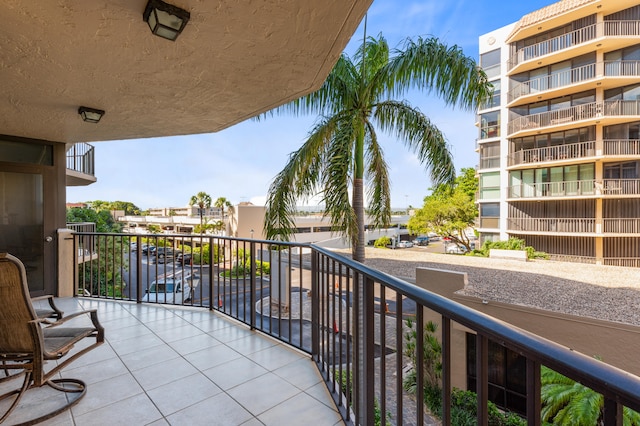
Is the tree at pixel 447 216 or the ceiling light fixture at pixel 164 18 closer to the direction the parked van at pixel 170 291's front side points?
the ceiling light fixture

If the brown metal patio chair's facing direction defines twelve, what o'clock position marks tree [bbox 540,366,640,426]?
The tree is roughly at 2 o'clock from the brown metal patio chair.

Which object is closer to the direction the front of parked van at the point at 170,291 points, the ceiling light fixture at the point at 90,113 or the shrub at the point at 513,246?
the ceiling light fixture

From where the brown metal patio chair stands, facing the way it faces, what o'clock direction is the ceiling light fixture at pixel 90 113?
The ceiling light fixture is roughly at 11 o'clock from the brown metal patio chair.

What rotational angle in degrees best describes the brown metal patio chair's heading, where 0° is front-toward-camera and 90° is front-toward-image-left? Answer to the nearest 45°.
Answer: approximately 225°

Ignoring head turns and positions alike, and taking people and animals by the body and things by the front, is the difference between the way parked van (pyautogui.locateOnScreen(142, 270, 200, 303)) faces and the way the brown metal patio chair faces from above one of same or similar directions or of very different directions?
very different directions

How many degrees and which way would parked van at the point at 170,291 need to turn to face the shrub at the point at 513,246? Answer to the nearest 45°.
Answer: approximately 135° to its left

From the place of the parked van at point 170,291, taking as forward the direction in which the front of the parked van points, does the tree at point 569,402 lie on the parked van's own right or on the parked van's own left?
on the parked van's own left

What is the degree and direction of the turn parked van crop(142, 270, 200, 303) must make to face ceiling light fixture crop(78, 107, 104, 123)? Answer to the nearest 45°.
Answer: approximately 45° to its left

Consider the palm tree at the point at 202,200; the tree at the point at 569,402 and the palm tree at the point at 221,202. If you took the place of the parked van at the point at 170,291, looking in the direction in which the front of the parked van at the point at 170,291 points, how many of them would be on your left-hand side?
1

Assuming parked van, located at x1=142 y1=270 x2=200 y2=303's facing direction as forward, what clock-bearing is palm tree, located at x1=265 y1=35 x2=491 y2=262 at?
The palm tree is roughly at 9 o'clock from the parked van.
